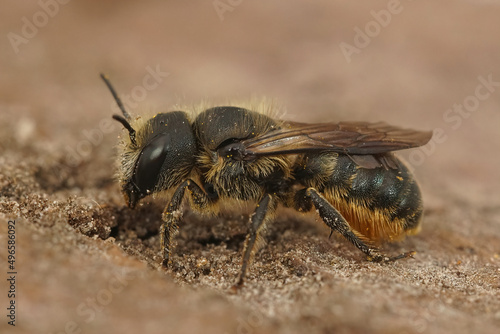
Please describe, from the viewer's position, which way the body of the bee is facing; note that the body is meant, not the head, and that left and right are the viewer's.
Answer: facing to the left of the viewer
